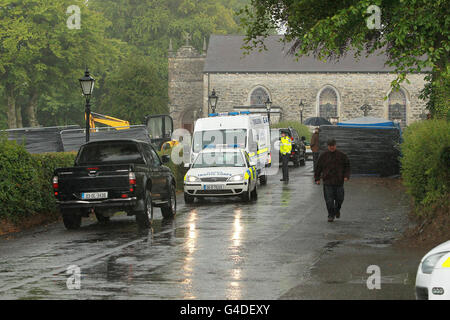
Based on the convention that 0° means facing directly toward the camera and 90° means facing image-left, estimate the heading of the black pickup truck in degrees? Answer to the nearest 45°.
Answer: approximately 225°

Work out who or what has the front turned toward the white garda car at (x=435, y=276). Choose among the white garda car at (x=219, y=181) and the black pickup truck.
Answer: the white garda car at (x=219, y=181)

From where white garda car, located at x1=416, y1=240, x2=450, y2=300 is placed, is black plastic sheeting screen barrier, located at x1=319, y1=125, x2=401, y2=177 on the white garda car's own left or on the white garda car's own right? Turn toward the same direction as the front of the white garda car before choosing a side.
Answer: on the white garda car's own right

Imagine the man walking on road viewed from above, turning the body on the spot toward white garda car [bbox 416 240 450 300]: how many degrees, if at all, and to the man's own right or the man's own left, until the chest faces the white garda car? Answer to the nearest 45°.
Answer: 0° — they already face it

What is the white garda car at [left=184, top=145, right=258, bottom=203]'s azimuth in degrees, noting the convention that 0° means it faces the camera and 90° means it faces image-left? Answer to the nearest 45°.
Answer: approximately 0°

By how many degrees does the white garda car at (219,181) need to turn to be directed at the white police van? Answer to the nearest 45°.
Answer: approximately 180°

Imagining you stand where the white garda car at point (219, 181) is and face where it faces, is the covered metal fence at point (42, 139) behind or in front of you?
behind

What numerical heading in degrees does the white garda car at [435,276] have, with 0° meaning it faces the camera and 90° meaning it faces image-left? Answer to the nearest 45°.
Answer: approximately 45°

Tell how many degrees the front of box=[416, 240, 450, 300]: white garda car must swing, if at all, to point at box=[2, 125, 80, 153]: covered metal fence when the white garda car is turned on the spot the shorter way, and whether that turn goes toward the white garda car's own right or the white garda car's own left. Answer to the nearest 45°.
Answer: approximately 90° to the white garda car's own right

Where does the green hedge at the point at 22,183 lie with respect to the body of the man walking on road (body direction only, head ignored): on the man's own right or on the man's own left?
on the man's own right

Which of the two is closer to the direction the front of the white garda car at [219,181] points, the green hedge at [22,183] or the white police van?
the green hedge

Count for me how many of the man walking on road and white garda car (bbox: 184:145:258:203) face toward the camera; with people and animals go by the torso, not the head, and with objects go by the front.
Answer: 2

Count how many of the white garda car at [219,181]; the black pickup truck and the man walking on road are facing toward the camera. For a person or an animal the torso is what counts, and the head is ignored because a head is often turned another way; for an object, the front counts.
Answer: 2
